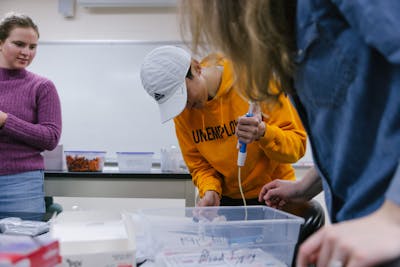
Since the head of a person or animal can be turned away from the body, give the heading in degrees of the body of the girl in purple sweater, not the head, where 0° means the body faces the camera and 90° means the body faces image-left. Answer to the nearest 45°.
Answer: approximately 0°

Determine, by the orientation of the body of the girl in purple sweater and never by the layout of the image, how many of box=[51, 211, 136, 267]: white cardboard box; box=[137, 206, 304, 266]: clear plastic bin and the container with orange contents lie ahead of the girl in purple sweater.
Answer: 2

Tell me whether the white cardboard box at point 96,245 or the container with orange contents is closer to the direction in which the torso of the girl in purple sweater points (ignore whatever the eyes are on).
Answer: the white cardboard box

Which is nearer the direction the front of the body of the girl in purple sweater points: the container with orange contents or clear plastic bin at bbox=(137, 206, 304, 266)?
the clear plastic bin

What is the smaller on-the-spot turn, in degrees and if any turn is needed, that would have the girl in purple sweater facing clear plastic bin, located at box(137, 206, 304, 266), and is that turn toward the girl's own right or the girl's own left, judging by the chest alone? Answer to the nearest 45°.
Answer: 0° — they already face it

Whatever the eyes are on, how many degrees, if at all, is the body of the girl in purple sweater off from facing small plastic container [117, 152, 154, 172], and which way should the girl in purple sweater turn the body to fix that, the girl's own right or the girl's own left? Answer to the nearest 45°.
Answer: approximately 135° to the girl's own left

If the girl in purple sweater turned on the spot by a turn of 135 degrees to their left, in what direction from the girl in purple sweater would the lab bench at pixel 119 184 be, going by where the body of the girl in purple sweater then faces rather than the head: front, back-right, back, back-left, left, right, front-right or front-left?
front

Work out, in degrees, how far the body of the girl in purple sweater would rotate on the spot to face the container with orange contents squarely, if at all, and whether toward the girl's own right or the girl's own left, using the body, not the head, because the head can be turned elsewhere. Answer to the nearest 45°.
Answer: approximately 135° to the girl's own left

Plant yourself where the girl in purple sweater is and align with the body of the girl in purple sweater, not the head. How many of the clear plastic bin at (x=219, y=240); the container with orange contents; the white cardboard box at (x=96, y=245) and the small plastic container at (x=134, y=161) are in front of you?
2

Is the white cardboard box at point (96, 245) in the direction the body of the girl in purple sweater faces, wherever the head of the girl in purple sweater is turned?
yes
